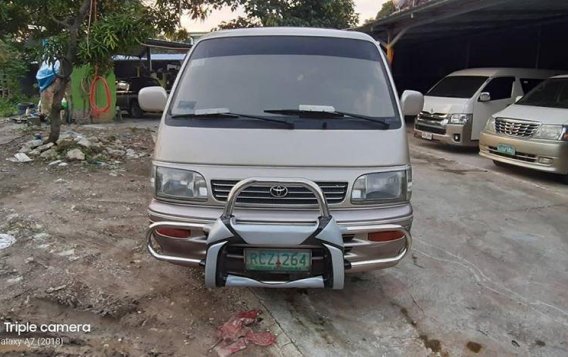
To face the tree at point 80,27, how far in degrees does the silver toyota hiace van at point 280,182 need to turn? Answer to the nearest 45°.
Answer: approximately 135° to its right

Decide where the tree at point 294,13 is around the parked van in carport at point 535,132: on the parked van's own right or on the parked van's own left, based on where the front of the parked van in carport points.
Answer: on the parked van's own right

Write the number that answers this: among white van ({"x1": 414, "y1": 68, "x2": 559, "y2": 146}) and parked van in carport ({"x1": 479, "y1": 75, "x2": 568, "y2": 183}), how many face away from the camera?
0

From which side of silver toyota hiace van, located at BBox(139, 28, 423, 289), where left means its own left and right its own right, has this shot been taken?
front

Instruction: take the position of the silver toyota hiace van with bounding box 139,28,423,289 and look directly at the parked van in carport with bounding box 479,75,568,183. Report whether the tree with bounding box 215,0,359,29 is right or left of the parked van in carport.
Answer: left

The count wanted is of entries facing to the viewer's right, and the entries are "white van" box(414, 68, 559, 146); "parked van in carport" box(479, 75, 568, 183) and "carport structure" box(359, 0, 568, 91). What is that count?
0

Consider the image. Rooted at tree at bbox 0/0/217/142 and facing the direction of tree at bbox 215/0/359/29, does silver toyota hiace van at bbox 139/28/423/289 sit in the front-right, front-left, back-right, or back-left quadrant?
back-right

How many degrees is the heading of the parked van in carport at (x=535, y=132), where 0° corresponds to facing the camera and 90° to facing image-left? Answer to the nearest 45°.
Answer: approximately 45°

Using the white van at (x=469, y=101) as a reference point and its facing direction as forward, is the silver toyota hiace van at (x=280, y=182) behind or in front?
in front

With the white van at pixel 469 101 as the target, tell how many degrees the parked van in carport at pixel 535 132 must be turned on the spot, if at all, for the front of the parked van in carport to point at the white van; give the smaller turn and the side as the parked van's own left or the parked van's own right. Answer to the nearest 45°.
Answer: approximately 90° to the parked van's own right

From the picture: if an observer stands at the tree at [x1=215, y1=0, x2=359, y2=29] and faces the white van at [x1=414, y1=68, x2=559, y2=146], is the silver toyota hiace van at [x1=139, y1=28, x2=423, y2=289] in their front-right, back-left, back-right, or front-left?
front-right

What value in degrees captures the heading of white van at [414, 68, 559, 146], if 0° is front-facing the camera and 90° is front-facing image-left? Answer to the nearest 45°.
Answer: approximately 45°

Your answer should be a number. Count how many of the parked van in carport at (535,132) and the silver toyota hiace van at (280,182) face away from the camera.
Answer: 0
